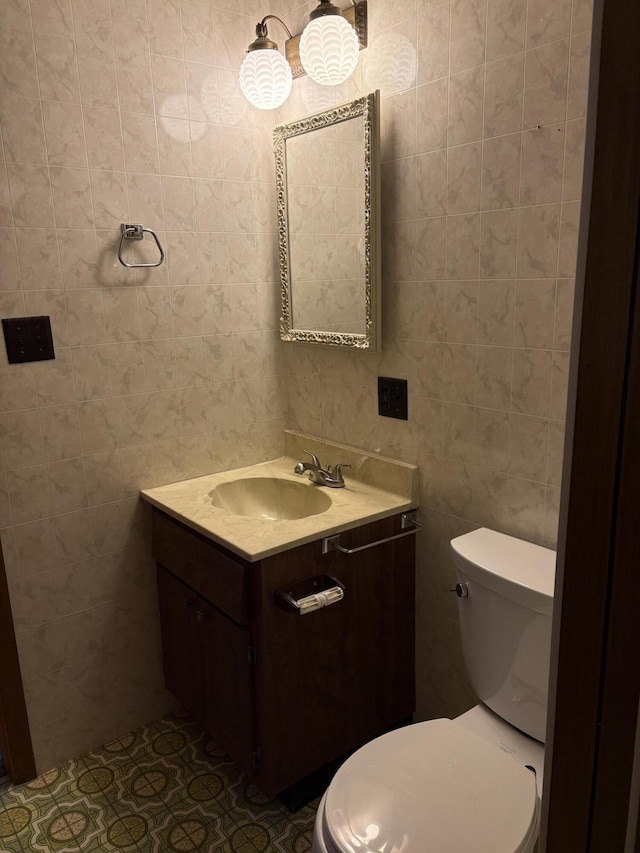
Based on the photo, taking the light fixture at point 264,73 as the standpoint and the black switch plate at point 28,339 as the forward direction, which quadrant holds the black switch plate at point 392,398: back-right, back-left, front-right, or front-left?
back-left

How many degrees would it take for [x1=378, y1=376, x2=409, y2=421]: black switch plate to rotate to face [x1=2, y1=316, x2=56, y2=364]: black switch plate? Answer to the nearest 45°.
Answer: approximately 45° to its right

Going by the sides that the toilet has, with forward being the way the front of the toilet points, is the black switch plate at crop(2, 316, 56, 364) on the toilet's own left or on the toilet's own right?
on the toilet's own right
